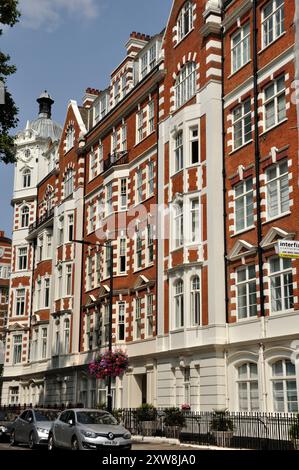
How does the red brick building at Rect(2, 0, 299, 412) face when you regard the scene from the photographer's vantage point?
facing the viewer and to the left of the viewer

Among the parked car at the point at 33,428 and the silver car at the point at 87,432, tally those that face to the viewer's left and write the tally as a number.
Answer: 0

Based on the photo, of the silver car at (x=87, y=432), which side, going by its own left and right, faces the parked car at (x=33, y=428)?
back

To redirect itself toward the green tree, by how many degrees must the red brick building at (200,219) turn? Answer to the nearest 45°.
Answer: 0° — it already faces it

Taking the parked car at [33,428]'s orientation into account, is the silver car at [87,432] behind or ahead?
ahead

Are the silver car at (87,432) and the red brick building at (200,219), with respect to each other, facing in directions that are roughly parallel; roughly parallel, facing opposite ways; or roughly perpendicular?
roughly perpendicular

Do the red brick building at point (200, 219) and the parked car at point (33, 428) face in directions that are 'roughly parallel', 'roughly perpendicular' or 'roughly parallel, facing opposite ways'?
roughly perpendicular

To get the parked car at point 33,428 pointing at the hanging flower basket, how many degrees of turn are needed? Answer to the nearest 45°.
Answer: approximately 90° to its left

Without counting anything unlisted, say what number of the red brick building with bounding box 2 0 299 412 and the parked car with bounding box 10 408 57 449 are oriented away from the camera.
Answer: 0
